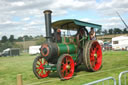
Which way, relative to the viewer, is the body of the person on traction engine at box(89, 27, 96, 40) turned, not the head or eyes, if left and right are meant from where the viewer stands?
facing the viewer and to the left of the viewer

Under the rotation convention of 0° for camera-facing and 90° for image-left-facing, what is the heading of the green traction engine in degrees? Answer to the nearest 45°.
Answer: approximately 45°
